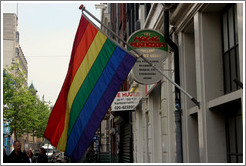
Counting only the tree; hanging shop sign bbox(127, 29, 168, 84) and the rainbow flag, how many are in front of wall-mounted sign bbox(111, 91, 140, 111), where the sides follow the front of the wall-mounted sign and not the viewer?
2

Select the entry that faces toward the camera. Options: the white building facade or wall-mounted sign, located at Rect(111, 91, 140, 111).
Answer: the wall-mounted sign

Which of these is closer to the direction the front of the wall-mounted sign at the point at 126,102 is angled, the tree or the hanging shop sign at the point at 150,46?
the hanging shop sign

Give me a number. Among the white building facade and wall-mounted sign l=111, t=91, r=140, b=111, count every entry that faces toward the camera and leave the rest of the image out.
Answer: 1

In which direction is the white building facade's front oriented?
to the viewer's left

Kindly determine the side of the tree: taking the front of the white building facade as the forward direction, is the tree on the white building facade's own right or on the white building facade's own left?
on the white building facade's own right

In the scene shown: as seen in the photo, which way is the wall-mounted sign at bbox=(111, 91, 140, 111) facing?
toward the camera

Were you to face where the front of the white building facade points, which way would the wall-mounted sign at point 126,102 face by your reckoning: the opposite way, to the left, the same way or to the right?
to the left

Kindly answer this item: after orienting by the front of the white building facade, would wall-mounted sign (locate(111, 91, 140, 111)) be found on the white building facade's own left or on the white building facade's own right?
on the white building facade's own right
